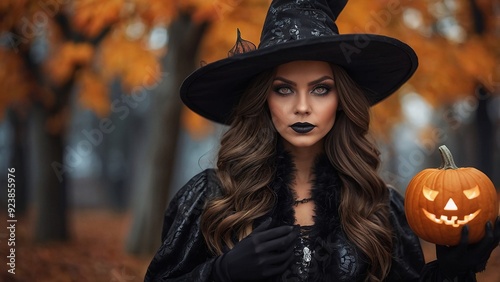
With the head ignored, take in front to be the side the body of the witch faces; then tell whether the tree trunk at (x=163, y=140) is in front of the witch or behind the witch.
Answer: behind

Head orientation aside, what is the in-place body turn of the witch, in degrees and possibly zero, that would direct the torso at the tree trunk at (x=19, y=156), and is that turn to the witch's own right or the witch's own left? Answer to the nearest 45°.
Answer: approximately 135° to the witch's own right

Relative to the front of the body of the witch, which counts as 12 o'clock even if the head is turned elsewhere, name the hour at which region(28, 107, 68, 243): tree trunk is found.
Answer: The tree trunk is roughly at 5 o'clock from the witch.

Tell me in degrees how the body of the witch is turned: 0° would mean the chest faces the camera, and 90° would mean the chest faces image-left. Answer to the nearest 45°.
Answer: approximately 0°

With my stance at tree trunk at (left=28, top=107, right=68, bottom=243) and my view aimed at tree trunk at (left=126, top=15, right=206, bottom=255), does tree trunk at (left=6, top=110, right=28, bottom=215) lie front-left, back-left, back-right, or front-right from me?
back-left
